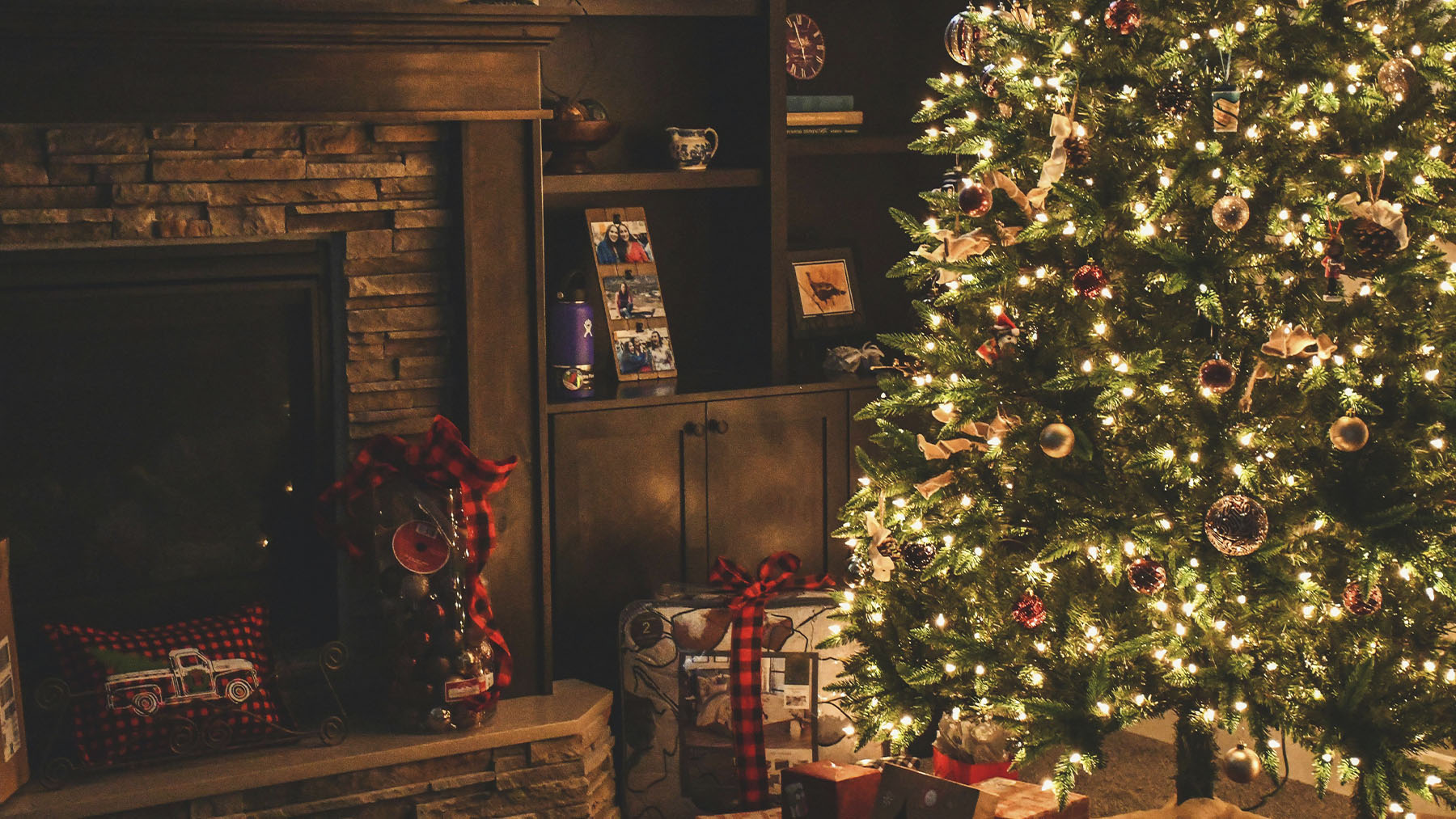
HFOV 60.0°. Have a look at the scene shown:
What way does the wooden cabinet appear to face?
toward the camera

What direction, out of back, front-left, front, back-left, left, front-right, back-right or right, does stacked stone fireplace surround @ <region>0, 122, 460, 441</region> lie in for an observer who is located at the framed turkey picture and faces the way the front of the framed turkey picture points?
front-right

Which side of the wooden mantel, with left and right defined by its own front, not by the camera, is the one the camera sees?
front

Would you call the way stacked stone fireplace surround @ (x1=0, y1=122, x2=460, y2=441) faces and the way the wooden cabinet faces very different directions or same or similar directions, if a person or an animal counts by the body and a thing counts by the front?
same or similar directions

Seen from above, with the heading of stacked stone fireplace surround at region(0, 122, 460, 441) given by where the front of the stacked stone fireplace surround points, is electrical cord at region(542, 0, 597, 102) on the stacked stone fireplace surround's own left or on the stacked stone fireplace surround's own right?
on the stacked stone fireplace surround's own left

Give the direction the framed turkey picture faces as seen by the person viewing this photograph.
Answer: facing the viewer

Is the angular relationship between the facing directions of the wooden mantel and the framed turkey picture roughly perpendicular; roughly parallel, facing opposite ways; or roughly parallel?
roughly parallel

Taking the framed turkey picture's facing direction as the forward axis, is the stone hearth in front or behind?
in front

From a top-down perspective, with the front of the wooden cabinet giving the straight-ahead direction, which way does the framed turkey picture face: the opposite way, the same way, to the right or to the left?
the same way

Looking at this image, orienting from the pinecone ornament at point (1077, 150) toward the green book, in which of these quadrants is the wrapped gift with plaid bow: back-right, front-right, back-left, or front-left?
front-left

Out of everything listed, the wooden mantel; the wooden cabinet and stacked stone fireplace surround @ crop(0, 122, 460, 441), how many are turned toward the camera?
3

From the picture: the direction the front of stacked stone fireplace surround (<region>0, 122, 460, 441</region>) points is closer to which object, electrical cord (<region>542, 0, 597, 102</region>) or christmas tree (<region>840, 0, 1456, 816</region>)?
the christmas tree
